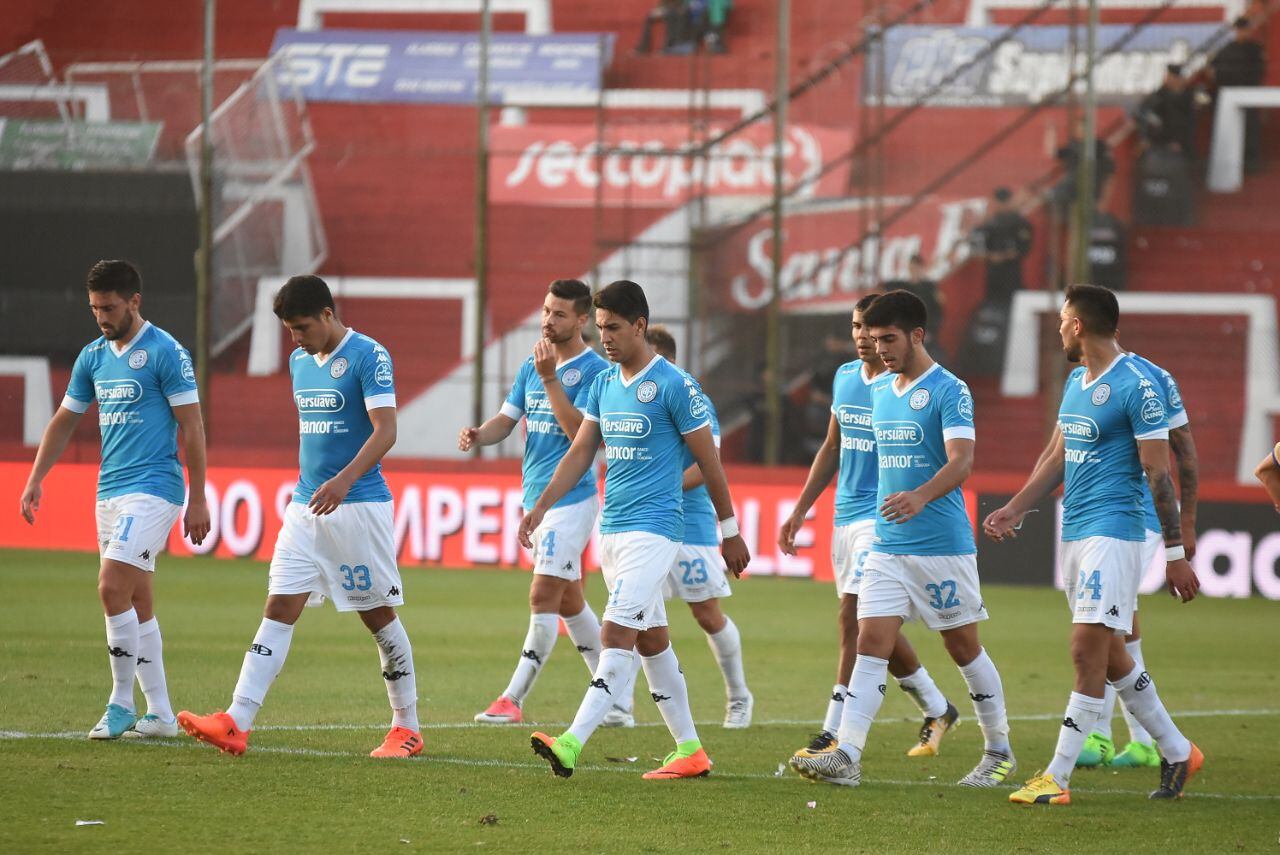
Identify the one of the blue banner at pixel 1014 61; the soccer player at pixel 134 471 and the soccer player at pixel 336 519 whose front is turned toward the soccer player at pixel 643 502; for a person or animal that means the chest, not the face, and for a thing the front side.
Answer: the blue banner

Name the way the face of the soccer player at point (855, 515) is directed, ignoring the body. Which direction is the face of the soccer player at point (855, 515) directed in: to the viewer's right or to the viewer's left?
to the viewer's left

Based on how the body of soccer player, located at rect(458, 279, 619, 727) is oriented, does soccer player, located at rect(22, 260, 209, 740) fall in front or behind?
in front

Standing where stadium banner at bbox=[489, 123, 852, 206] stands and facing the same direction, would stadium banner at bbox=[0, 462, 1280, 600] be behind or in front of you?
in front

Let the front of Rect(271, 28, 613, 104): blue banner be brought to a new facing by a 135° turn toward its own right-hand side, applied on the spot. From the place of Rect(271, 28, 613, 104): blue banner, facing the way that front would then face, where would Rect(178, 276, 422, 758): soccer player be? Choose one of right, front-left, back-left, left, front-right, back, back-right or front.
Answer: back-left

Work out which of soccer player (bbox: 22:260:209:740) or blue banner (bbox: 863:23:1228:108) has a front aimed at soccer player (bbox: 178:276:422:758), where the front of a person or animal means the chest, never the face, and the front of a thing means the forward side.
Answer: the blue banner

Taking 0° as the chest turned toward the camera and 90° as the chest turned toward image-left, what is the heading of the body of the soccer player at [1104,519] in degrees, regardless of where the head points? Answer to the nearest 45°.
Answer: approximately 45°

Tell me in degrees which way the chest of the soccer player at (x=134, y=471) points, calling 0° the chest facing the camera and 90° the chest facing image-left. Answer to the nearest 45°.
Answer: approximately 45°

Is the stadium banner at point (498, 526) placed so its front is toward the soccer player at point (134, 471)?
yes

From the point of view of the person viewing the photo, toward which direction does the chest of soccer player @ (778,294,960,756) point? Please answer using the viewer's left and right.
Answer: facing the viewer and to the left of the viewer

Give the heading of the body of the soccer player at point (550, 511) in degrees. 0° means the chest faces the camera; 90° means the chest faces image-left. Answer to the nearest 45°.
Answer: approximately 45°

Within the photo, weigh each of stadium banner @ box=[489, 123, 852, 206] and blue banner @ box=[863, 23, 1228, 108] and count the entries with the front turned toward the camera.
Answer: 2

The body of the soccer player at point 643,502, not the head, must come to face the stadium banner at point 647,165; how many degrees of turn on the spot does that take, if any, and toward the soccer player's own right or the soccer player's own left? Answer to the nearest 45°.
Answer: approximately 135° to the soccer player's own right

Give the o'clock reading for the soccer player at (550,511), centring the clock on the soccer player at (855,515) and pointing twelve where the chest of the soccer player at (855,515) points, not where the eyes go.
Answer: the soccer player at (550,511) is roughly at 2 o'clock from the soccer player at (855,515).

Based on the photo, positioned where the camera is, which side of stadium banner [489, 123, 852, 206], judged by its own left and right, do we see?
front

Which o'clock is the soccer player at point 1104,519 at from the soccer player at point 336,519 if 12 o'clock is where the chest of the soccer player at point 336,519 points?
the soccer player at point 1104,519 is roughly at 8 o'clock from the soccer player at point 336,519.

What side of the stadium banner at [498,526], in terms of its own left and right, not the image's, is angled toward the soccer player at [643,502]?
front

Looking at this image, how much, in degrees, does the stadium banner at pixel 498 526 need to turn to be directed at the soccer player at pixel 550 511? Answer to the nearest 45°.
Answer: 0° — it already faces them

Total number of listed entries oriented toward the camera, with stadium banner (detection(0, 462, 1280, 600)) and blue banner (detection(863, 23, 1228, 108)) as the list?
2
